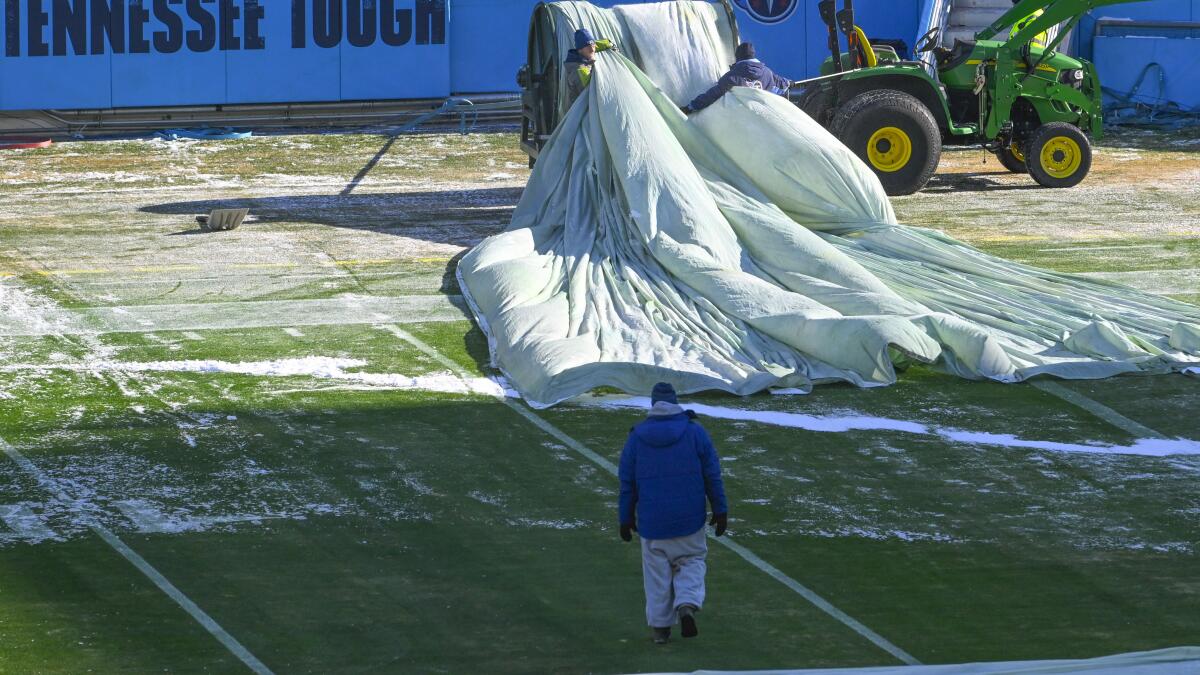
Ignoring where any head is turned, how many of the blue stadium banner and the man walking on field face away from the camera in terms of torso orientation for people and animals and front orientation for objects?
1

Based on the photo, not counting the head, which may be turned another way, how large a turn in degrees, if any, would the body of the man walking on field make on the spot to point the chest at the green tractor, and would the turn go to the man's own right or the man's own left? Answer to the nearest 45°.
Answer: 0° — they already face it

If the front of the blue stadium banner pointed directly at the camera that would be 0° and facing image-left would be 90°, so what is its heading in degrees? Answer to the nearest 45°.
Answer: approximately 0°

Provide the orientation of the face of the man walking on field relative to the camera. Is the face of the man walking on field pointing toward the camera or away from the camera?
away from the camera

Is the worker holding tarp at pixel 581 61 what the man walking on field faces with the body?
yes

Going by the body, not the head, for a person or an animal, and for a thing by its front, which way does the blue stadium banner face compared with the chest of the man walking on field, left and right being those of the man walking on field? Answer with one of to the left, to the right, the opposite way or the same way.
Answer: the opposite way

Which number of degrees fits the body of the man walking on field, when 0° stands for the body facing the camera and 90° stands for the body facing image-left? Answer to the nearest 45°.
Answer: approximately 180°

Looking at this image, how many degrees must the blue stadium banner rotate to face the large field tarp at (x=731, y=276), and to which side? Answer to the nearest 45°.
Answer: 0° — it already faces it

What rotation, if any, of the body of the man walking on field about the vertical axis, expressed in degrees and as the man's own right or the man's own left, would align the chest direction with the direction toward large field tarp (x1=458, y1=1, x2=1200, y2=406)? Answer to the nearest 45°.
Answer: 0° — they already face it
